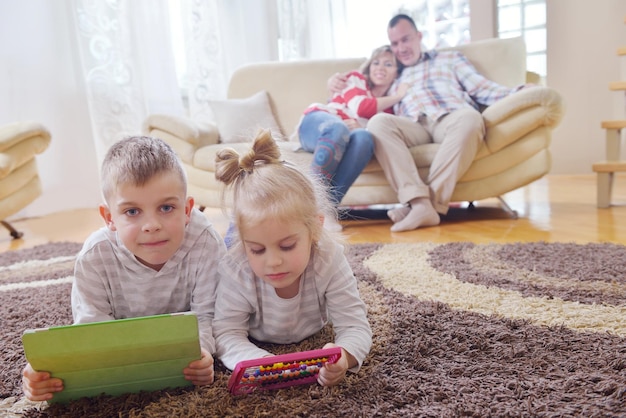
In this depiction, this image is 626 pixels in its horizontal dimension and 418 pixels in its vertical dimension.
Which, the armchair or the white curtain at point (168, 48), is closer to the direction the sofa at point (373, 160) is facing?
the armchair

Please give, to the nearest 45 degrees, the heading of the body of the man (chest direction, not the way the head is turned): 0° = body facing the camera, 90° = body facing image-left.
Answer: approximately 0°

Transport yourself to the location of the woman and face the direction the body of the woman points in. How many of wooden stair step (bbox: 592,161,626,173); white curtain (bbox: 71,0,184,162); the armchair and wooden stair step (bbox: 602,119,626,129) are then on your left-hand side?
2

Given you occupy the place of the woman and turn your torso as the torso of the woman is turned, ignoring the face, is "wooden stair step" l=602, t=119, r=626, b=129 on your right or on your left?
on your left

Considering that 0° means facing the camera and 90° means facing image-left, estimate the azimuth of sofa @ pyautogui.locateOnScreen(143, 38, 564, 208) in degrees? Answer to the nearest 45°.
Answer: approximately 0°
